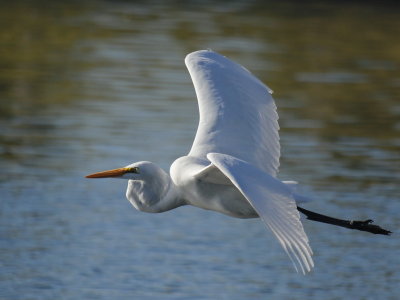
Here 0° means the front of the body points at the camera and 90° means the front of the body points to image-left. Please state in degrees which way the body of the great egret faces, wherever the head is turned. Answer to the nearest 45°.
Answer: approximately 90°
